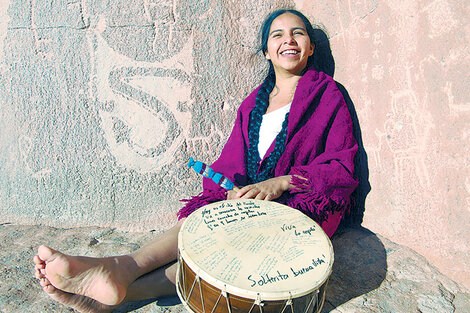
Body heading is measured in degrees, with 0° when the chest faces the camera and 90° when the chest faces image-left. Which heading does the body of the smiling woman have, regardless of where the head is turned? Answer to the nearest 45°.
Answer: approximately 45°
